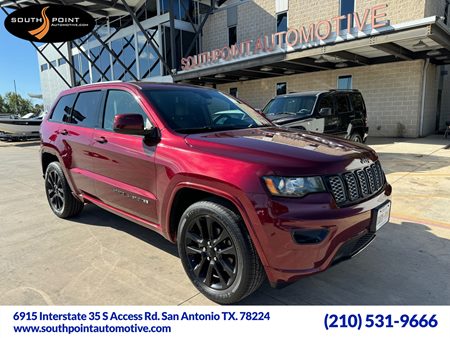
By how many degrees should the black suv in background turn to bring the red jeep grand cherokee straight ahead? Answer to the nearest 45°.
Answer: approximately 45° to its left

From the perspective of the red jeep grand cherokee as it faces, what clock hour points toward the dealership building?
The dealership building is roughly at 8 o'clock from the red jeep grand cherokee.

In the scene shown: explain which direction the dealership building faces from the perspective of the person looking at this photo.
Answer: facing the viewer and to the left of the viewer

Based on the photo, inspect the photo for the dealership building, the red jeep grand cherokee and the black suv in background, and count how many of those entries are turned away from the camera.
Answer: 0

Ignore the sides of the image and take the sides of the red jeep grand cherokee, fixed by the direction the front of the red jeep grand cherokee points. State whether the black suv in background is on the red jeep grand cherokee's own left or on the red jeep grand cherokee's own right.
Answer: on the red jeep grand cherokee's own left

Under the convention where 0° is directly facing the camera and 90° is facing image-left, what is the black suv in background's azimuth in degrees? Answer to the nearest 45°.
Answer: approximately 45°

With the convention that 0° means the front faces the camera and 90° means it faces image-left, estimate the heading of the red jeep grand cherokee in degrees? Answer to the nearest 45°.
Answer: approximately 315°

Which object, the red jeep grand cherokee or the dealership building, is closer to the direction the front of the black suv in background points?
the red jeep grand cherokee

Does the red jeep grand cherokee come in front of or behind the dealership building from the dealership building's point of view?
in front

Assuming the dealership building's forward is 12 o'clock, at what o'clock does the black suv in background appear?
The black suv in background is roughly at 11 o'clock from the dealership building.

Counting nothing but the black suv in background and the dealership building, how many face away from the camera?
0

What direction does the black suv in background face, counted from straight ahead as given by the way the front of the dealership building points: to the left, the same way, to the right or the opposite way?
the same way

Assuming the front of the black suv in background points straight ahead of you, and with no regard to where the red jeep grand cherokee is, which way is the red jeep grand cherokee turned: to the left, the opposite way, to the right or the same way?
to the left

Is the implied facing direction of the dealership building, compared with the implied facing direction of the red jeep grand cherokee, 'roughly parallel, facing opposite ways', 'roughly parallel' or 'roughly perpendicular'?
roughly perpendicular
